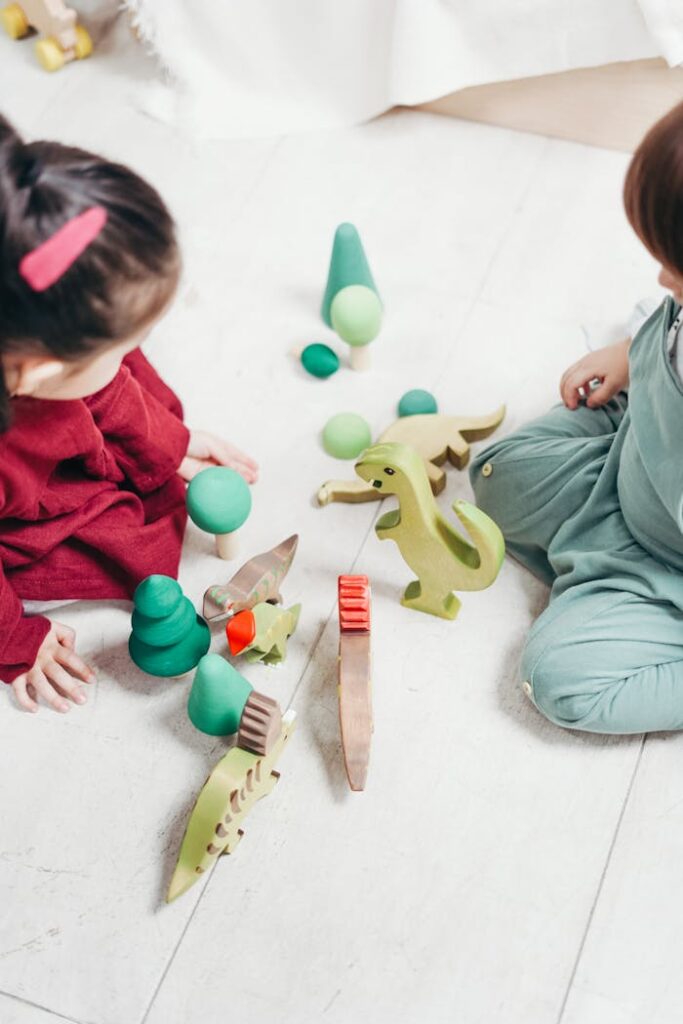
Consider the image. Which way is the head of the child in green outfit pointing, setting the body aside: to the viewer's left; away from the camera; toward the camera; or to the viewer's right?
to the viewer's left

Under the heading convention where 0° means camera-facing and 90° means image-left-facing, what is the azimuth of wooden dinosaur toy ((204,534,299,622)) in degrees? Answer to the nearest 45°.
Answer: approximately 45°

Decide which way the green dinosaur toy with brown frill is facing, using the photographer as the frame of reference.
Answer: facing away from the viewer and to the right of the viewer
